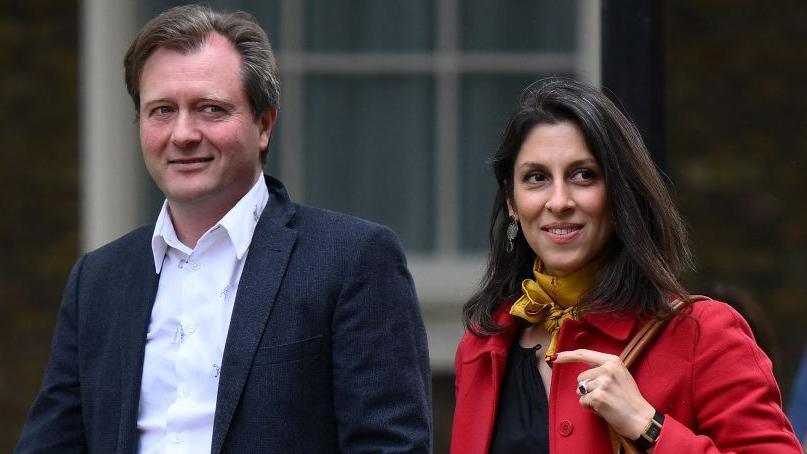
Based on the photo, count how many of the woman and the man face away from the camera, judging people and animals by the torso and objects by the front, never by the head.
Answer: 0

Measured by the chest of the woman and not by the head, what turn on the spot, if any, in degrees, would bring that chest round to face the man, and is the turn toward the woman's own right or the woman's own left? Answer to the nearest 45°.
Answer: approximately 45° to the woman's own right

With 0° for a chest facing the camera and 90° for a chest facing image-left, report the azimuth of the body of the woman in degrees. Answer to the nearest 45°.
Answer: approximately 45°

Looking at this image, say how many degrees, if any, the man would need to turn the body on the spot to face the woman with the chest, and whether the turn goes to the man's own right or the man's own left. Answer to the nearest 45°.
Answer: approximately 90° to the man's own left
